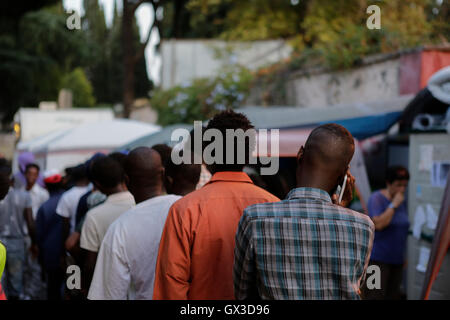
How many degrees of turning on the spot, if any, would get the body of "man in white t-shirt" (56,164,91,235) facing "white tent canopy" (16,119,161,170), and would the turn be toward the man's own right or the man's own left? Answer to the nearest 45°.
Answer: approximately 45° to the man's own left

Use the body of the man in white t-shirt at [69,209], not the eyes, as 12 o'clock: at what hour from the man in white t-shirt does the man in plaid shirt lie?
The man in plaid shirt is roughly at 6 o'clock from the man in white t-shirt.

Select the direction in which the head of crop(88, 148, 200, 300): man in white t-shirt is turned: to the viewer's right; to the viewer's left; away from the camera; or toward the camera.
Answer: away from the camera

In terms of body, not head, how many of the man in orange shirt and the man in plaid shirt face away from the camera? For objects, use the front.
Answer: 2

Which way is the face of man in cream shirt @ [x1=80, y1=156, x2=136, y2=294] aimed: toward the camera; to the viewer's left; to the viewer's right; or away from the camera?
away from the camera

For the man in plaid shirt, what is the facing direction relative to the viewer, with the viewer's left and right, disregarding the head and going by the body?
facing away from the viewer

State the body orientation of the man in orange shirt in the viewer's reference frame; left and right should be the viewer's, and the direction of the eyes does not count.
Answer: facing away from the viewer
